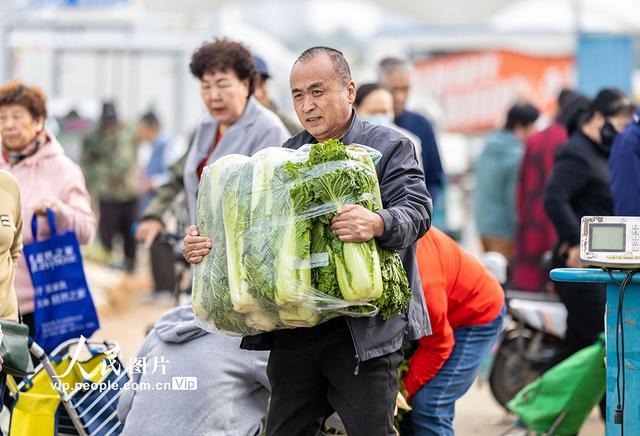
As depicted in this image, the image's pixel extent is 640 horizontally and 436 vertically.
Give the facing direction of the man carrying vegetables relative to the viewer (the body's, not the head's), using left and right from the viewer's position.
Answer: facing the viewer and to the left of the viewer

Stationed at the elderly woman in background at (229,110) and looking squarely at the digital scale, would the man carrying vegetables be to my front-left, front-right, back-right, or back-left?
front-right

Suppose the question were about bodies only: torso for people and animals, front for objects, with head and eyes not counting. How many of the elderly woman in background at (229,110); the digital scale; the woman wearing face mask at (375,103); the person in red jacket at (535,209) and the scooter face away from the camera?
1

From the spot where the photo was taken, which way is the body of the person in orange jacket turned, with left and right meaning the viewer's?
facing to the left of the viewer

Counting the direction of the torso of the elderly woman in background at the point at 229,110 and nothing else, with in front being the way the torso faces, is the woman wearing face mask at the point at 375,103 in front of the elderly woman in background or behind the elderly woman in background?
behind

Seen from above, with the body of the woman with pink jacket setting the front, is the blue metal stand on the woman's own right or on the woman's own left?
on the woman's own left

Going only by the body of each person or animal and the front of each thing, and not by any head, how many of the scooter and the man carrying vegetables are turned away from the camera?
0

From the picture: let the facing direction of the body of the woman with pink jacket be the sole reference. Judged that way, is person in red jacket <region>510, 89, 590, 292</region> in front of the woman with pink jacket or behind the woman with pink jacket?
behind

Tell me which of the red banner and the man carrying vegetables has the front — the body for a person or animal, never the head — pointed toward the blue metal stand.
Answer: the red banner

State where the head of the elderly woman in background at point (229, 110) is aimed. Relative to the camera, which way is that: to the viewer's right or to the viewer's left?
to the viewer's left

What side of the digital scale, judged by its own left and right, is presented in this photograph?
front

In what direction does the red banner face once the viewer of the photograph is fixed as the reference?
facing the viewer

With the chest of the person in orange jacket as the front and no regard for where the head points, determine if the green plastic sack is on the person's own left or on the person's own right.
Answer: on the person's own right

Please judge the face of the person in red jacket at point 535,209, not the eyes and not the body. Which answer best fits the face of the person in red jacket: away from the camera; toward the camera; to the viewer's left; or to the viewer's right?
away from the camera

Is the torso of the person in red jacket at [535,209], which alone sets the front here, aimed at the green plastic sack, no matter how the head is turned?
no

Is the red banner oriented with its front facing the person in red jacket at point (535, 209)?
yes
